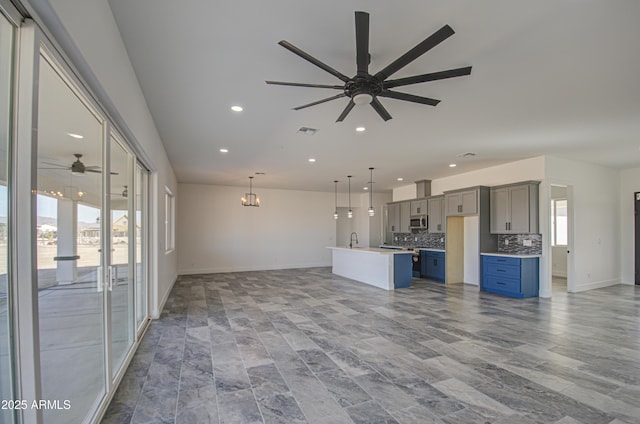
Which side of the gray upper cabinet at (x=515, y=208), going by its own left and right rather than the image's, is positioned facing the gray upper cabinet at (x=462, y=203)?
right

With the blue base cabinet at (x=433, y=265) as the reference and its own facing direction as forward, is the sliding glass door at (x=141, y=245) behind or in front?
in front

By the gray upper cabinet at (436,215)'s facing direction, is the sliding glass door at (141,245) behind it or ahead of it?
ahead

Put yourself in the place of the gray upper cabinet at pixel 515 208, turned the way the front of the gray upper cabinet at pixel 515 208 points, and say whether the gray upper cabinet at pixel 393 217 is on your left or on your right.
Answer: on your right

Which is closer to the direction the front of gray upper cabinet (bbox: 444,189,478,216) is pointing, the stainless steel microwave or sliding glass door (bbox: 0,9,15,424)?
the sliding glass door

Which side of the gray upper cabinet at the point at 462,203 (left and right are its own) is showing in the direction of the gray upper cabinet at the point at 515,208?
left

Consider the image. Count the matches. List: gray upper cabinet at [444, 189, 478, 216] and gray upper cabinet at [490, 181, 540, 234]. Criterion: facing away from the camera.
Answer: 0

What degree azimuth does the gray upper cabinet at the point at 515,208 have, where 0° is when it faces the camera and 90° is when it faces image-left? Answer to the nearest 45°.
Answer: approximately 45°
